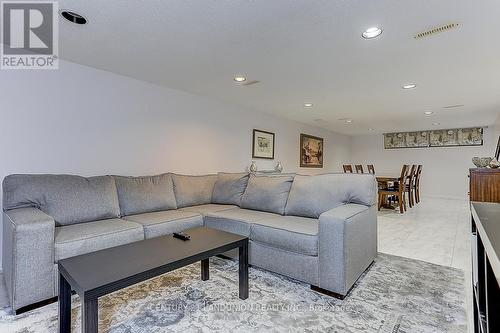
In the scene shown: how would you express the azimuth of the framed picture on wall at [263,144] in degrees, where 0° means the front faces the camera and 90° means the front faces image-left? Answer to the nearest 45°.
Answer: approximately 315°

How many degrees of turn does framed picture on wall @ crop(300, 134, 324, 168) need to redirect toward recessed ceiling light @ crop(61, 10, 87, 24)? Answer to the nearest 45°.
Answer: approximately 45° to its right

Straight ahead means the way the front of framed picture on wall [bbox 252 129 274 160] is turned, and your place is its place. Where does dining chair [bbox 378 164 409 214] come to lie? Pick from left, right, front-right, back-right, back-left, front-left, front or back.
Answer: front-left

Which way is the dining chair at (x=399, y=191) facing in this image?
to the viewer's left

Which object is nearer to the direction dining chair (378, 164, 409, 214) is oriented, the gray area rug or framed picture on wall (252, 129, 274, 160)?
the framed picture on wall

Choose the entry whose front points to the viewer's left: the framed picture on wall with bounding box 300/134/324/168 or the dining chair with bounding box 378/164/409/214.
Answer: the dining chair
